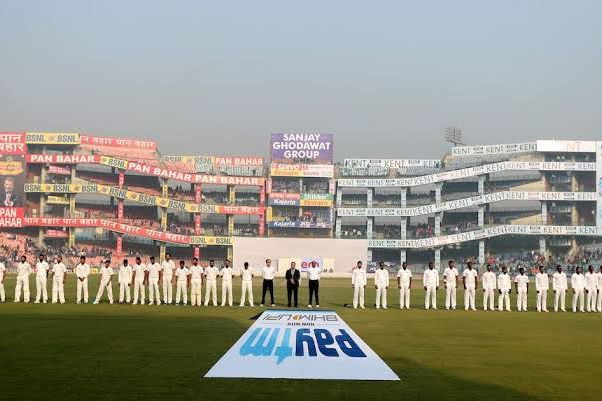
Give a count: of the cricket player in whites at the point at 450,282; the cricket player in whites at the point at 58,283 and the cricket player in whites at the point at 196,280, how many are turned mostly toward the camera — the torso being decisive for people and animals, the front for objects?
3

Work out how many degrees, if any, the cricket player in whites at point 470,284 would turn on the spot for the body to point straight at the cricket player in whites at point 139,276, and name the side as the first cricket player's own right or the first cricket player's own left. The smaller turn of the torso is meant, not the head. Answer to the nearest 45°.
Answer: approximately 90° to the first cricket player's own right

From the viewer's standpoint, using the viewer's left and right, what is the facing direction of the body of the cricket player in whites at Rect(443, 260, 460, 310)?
facing the viewer

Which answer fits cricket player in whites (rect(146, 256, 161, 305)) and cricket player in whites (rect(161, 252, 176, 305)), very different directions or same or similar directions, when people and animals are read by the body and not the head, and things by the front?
same or similar directions

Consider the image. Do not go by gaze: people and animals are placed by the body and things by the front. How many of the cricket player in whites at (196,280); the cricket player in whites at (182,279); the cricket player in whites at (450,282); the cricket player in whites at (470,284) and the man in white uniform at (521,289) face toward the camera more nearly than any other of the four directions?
5

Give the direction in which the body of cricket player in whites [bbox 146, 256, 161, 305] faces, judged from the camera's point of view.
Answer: toward the camera

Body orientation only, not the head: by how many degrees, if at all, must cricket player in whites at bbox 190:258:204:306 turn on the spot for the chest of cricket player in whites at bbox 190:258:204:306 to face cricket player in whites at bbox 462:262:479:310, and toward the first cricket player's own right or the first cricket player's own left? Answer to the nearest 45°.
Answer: approximately 90° to the first cricket player's own left

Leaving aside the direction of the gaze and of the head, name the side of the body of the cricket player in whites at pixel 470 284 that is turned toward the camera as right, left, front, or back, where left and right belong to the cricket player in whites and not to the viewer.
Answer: front

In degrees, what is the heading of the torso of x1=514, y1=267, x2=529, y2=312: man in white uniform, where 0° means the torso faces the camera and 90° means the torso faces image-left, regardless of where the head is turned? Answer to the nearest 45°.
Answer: approximately 0°

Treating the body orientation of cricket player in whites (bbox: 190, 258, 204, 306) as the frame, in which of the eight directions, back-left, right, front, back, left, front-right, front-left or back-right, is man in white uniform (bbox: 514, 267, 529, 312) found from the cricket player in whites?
left

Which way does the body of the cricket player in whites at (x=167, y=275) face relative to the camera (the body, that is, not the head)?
toward the camera
